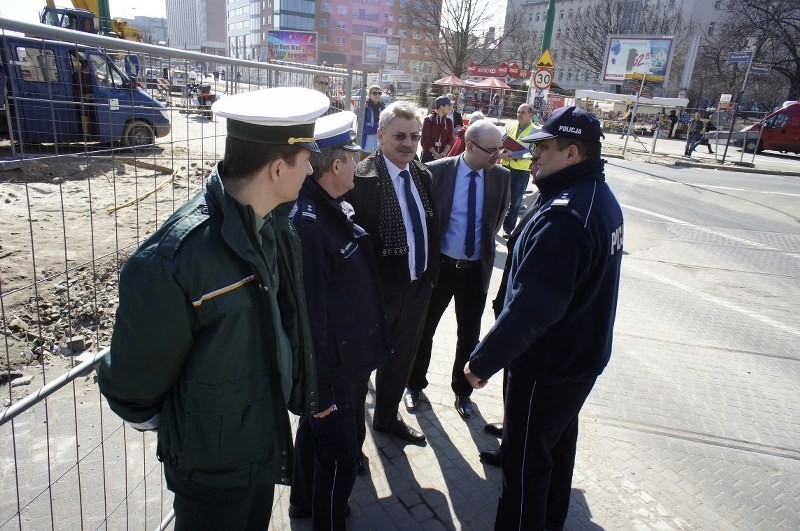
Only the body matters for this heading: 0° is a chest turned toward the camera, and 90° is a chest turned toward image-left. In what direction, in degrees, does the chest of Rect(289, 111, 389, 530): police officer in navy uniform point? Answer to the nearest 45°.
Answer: approximately 315°

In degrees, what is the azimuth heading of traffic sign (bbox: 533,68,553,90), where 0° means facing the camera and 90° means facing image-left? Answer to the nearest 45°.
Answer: approximately 0°

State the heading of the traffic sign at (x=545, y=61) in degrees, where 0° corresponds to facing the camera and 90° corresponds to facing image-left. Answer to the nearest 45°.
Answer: approximately 0°

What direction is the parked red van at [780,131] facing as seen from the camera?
to the viewer's left

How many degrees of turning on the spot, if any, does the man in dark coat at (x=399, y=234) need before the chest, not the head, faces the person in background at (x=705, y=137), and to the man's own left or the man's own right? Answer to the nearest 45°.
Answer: approximately 90° to the man's own left

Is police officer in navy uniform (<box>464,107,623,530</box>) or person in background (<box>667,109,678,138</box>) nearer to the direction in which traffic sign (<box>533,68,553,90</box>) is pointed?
the police officer in navy uniform

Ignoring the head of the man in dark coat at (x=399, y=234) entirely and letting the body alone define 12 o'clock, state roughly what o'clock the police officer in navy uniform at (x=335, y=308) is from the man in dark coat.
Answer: The police officer in navy uniform is roughly at 2 o'clock from the man in dark coat.

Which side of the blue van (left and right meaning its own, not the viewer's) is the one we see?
right

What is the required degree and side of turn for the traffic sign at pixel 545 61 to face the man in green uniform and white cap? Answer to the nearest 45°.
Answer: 0° — it already faces them
